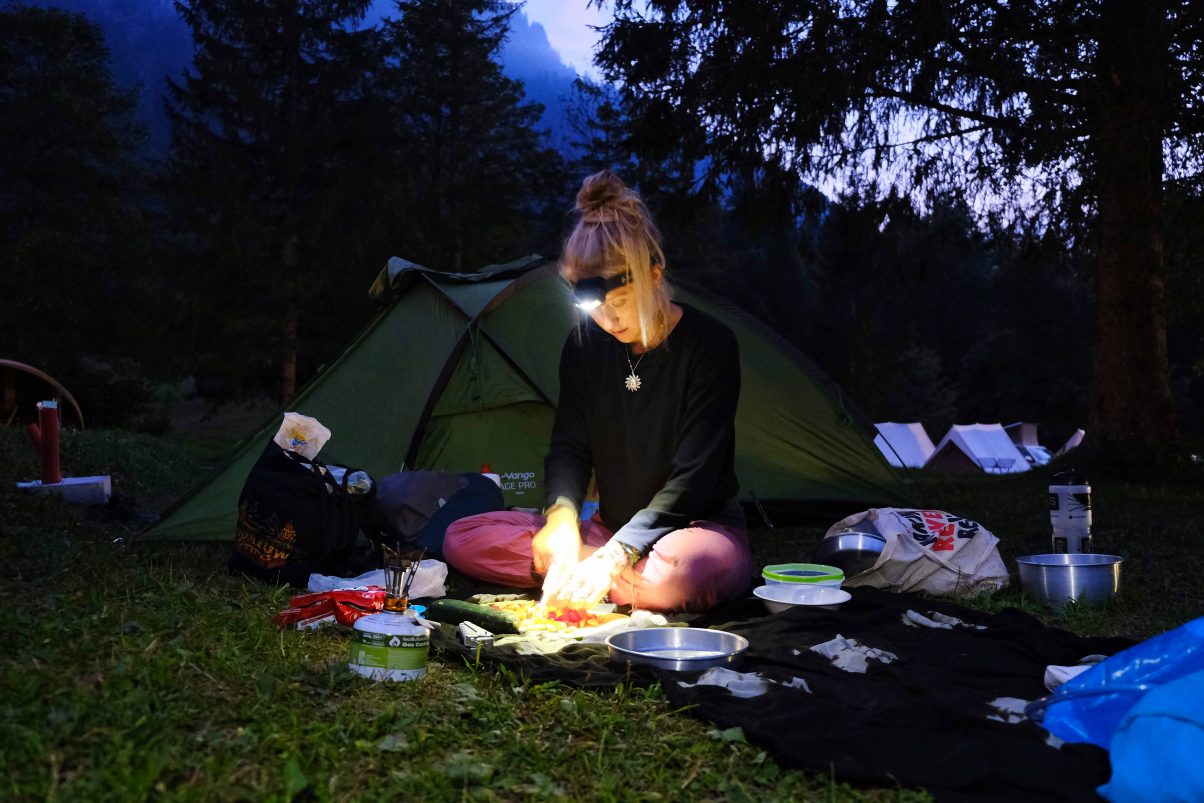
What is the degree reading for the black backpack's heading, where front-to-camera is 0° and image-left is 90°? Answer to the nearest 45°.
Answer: approximately 45°

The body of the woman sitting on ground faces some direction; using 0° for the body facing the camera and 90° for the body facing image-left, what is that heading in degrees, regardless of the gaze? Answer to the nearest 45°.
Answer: approximately 45°

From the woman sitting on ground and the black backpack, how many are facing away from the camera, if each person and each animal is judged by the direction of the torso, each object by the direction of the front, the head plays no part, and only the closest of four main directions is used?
0

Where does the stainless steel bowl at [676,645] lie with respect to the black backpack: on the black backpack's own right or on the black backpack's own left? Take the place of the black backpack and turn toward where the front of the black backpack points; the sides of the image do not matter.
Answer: on the black backpack's own left

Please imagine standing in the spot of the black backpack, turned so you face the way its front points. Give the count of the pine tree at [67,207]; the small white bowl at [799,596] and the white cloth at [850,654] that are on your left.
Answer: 2

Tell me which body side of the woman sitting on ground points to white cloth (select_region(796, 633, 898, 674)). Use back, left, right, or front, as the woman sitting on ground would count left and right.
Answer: left

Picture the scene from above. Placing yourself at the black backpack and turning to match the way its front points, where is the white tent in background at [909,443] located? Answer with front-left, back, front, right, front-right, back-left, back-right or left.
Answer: back

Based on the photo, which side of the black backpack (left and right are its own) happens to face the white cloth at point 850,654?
left

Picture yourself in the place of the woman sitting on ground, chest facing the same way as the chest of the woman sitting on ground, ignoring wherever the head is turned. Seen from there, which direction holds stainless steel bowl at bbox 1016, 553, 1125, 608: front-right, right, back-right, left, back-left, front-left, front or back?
back-left
